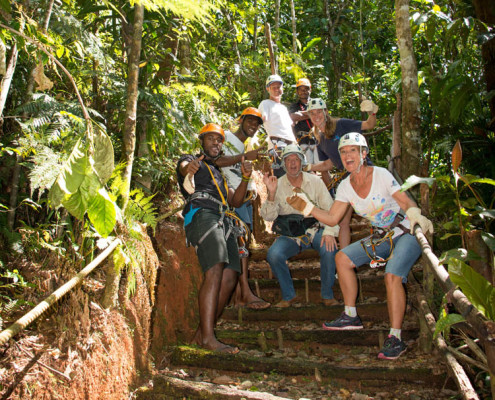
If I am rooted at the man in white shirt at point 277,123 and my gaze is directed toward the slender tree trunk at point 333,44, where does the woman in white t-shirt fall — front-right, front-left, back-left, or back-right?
back-right

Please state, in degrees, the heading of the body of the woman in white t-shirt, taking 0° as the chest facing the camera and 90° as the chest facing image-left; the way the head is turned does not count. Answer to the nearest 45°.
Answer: approximately 45°

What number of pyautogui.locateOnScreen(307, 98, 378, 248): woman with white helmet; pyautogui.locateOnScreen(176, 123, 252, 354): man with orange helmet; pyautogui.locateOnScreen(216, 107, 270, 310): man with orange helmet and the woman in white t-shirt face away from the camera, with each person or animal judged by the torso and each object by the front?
0

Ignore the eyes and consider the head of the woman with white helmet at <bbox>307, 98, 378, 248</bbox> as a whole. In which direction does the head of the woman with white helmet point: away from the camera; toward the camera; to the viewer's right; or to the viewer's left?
toward the camera

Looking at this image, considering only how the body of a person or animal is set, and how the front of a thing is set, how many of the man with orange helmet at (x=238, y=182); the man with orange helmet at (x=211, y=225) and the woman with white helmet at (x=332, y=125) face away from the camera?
0

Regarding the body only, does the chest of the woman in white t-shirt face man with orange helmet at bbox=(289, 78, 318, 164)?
no

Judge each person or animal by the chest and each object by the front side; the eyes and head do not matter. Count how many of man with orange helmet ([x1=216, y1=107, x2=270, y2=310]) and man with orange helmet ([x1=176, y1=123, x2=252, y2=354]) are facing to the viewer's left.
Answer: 0

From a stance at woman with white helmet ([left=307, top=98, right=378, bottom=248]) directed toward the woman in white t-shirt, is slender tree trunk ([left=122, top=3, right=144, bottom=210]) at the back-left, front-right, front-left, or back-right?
front-right

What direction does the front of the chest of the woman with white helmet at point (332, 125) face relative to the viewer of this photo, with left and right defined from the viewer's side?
facing the viewer and to the left of the viewer

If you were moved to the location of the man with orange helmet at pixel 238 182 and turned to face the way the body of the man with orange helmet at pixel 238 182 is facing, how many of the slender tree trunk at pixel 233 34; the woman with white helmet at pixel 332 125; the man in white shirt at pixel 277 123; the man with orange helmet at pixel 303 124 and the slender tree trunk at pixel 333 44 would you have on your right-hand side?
0

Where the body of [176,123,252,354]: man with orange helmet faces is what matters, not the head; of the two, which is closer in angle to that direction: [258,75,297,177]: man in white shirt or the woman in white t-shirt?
the woman in white t-shirt

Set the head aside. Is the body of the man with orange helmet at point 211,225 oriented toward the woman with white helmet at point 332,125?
no

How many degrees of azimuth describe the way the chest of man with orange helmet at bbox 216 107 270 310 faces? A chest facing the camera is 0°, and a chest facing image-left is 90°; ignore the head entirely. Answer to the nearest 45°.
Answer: approximately 315°

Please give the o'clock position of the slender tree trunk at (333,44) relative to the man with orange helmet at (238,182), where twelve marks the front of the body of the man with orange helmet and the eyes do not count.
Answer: The slender tree trunk is roughly at 8 o'clock from the man with orange helmet.
